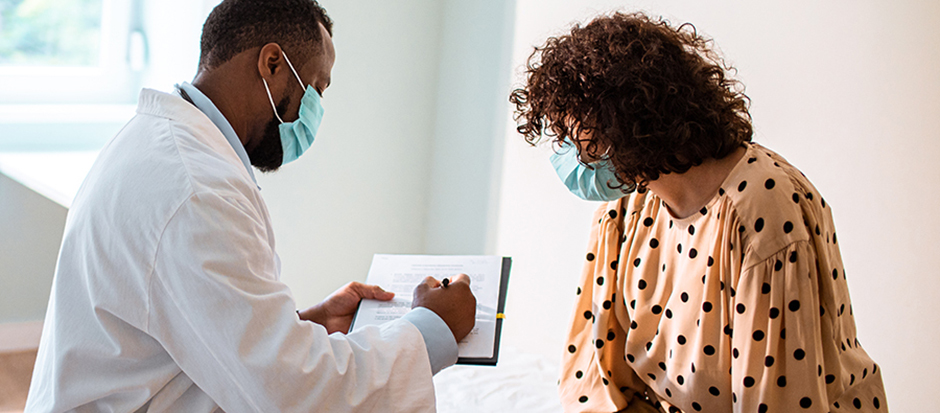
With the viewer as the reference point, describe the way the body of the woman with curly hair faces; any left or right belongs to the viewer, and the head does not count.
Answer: facing the viewer and to the left of the viewer

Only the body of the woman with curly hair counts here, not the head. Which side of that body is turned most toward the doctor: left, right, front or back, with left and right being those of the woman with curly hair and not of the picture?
front
